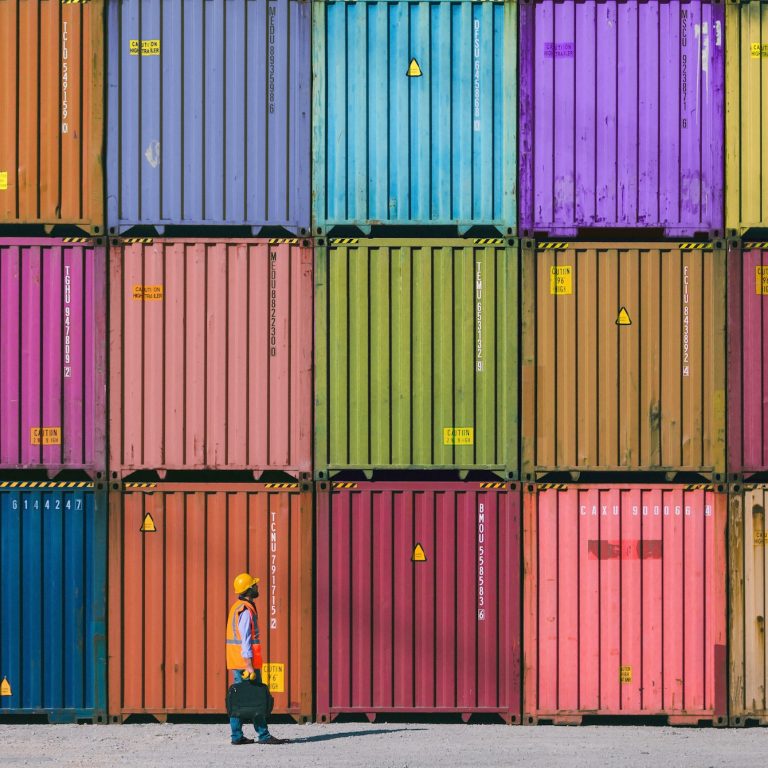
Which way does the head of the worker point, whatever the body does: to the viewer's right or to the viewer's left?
to the viewer's right

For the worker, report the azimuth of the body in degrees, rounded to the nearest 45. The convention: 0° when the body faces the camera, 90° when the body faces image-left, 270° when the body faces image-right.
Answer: approximately 270°

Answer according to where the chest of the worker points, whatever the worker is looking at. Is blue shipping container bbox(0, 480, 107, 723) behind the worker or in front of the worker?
behind

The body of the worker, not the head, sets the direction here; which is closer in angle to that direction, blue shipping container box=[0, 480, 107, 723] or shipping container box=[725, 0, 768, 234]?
the shipping container
